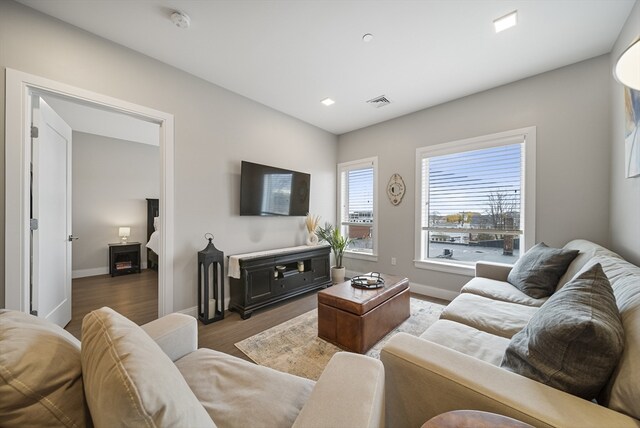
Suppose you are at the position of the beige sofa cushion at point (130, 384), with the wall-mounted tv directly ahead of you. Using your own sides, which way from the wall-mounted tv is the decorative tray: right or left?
right

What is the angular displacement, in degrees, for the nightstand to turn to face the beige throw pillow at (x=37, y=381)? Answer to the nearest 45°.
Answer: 0° — it already faces it

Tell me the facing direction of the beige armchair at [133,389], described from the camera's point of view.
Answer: facing away from the viewer and to the right of the viewer

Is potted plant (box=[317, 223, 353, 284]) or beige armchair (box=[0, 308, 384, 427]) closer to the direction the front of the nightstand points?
the beige armchair

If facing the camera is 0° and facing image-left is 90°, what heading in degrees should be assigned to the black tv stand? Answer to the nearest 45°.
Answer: approximately 315°

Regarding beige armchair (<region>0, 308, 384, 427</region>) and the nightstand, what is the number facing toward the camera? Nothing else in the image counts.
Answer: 1

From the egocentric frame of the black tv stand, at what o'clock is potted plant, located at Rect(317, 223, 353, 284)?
The potted plant is roughly at 9 o'clock from the black tv stand.
